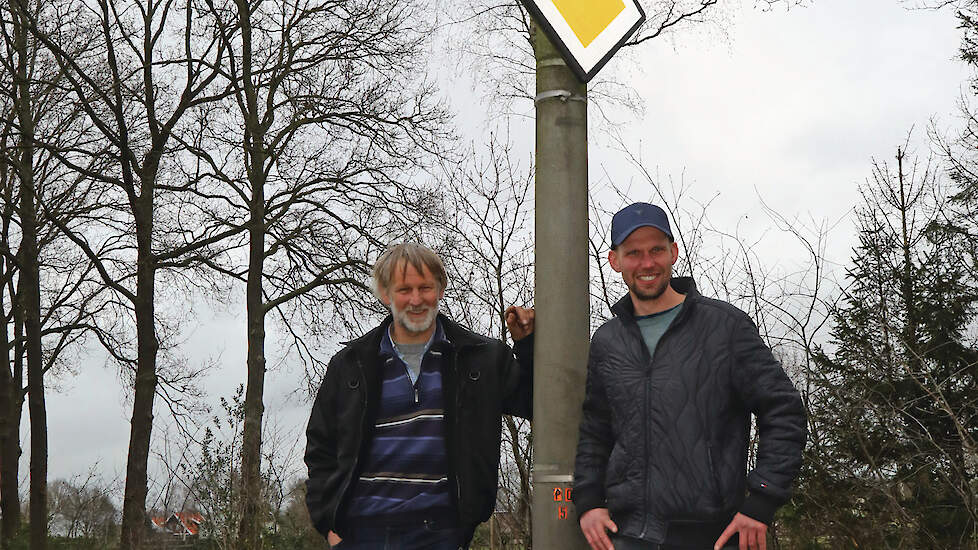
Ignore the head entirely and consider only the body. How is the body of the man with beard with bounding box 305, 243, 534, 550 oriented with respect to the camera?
toward the camera

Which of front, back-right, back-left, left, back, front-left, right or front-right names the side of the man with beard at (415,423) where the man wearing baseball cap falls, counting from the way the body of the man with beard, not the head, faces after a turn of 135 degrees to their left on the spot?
right

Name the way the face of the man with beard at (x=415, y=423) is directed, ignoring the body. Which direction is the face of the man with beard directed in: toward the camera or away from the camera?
toward the camera

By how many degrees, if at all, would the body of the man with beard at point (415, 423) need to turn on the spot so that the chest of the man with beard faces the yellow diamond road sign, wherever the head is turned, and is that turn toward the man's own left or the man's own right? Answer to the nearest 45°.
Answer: approximately 45° to the man's own left

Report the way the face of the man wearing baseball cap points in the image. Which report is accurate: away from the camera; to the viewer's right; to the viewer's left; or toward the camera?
toward the camera
